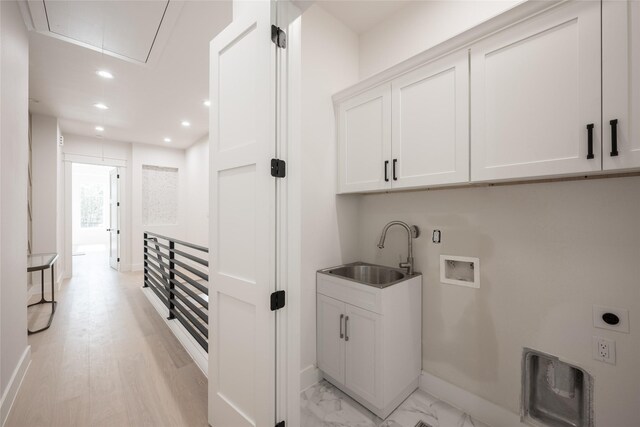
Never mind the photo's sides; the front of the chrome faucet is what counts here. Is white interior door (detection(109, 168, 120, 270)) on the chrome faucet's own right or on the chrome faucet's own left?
on the chrome faucet's own right

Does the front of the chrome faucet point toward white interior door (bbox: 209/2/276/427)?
yes

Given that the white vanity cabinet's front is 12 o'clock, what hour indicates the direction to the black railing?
The black railing is roughly at 2 o'clock from the white vanity cabinet.

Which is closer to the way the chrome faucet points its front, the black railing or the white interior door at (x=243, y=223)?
the white interior door

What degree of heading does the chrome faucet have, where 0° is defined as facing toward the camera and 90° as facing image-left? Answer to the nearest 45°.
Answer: approximately 45°

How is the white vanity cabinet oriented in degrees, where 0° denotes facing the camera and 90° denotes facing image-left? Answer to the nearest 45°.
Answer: approximately 45°
